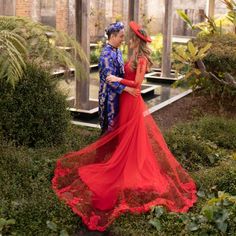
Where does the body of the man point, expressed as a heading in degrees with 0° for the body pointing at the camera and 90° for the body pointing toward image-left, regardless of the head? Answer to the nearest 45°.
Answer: approximately 270°

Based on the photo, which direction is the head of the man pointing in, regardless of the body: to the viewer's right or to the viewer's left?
to the viewer's right

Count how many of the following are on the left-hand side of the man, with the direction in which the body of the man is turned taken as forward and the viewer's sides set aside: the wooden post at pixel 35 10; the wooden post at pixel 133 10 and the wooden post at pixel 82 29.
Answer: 3

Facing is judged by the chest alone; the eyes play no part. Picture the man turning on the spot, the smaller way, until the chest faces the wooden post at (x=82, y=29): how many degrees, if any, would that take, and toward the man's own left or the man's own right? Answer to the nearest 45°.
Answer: approximately 90° to the man's own left

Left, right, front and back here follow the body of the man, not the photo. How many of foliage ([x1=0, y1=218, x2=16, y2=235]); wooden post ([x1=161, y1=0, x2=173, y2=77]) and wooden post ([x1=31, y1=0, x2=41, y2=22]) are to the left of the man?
2

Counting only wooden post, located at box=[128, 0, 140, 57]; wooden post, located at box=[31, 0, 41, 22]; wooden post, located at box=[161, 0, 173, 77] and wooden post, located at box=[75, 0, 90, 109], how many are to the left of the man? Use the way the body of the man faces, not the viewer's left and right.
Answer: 4

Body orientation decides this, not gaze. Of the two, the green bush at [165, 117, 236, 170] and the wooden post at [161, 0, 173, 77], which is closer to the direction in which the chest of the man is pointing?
the green bush

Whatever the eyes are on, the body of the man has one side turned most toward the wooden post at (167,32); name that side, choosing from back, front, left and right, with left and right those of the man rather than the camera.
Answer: left

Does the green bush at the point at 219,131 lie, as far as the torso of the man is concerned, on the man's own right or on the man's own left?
on the man's own left

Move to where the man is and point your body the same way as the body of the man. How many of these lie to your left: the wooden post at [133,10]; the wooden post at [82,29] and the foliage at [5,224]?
2

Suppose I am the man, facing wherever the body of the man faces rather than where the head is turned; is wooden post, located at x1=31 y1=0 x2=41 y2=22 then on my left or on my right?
on my left

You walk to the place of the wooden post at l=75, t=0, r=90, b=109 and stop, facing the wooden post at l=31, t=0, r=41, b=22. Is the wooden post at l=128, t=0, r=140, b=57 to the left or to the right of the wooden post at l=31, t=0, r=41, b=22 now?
right

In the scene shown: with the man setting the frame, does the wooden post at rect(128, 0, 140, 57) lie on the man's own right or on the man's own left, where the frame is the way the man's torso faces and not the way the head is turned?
on the man's own left

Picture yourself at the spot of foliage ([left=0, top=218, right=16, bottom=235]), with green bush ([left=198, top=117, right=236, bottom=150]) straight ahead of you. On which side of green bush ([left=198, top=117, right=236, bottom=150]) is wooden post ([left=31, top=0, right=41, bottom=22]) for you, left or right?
left

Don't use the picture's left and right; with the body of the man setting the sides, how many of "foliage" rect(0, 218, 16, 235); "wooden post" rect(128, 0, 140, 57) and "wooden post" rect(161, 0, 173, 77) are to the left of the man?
2

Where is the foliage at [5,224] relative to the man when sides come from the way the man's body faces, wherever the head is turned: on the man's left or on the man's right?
on the man's right
